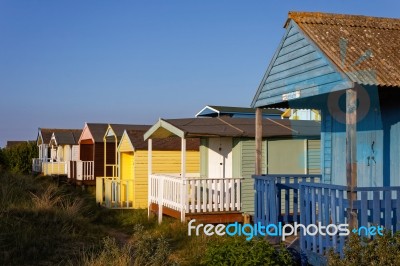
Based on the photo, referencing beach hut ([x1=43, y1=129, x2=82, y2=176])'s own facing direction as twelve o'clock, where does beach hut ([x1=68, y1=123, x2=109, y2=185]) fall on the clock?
beach hut ([x1=68, y1=123, x2=109, y2=185]) is roughly at 10 o'clock from beach hut ([x1=43, y1=129, x2=82, y2=176]).

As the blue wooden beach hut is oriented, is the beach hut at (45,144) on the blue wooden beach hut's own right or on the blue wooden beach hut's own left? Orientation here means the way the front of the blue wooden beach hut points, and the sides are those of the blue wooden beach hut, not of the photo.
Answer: on the blue wooden beach hut's own right

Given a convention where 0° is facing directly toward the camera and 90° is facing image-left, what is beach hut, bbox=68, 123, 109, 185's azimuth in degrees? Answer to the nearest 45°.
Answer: approximately 45°

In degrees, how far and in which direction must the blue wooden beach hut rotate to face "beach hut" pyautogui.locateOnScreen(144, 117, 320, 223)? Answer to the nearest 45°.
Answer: approximately 90° to its right

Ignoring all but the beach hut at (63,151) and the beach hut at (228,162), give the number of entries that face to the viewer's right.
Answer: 0

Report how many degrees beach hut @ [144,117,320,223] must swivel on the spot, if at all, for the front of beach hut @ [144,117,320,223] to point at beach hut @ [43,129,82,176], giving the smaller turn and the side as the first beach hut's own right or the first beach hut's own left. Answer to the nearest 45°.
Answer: approximately 90° to the first beach hut's own right

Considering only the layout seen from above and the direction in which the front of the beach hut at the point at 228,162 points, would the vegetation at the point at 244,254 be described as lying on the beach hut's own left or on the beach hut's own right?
on the beach hut's own left

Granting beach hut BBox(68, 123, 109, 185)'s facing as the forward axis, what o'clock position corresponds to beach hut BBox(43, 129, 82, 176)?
beach hut BBox(43, 129, 82, 176) is roughly at 4 o'clock from beach hut BBox(68, 123, 109, 185).

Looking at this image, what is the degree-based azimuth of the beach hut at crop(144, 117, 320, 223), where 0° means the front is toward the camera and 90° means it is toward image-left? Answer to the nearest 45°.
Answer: approximately 45°

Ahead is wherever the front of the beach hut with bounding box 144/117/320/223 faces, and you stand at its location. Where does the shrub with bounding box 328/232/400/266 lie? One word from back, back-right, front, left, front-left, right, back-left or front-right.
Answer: front-left

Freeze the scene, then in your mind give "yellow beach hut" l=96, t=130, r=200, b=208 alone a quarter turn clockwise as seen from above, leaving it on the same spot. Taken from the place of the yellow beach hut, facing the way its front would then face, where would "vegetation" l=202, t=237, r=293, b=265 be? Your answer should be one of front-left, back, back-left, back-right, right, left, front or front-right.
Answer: back-left

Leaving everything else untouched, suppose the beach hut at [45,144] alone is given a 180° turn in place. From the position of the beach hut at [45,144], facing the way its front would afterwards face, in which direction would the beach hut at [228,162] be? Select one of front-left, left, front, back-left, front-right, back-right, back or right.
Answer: back-right

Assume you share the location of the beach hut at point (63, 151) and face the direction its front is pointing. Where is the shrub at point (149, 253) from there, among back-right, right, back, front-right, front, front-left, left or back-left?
front-left
